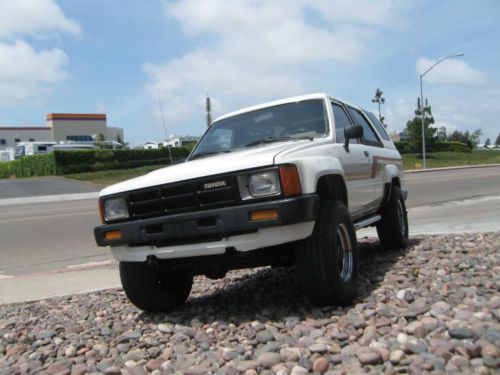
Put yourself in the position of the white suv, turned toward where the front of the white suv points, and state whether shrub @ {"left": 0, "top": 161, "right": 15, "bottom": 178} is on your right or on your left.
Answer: on your right

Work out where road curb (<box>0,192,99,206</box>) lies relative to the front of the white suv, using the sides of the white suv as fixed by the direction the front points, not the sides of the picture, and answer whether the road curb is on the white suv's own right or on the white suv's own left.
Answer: on the white suv's own right

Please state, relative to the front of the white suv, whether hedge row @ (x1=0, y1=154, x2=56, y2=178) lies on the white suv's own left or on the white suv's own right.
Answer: on the white suv's own right

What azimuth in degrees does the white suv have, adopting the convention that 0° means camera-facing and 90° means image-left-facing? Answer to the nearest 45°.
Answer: approximately 45°

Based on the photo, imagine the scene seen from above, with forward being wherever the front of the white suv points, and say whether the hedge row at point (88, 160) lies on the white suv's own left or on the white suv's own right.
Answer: on the white suv's own right
